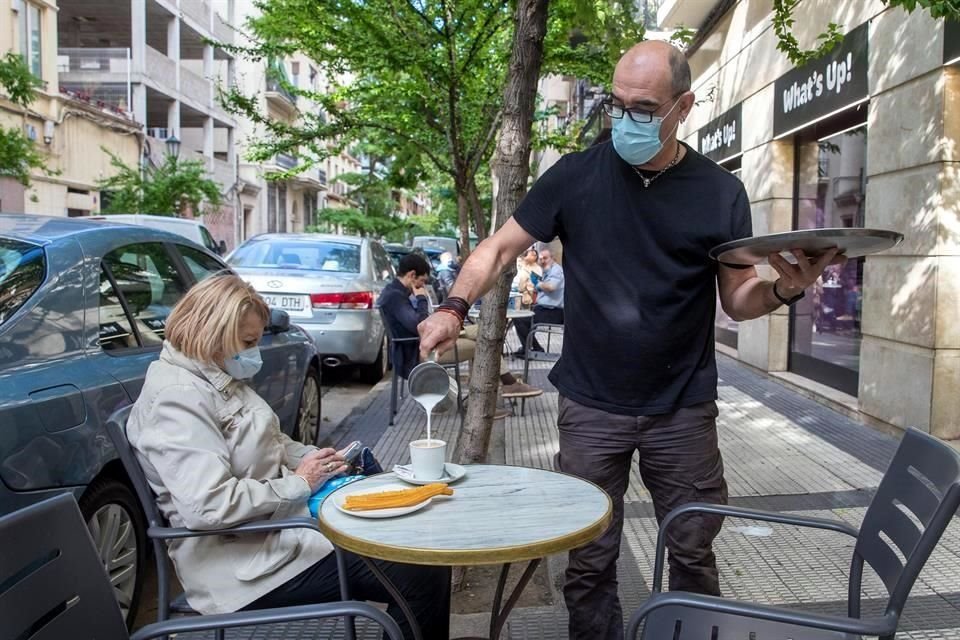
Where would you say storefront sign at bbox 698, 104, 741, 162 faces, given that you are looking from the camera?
facing the viewer and to the left of the viewer

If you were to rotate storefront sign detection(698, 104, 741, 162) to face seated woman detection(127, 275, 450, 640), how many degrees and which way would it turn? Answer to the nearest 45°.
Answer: approximately 45° to its left

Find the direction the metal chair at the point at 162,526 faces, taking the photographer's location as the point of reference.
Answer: facing to the right of the viewer

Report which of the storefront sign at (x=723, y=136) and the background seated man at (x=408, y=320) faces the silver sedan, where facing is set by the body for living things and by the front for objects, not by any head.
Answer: the storefront sign

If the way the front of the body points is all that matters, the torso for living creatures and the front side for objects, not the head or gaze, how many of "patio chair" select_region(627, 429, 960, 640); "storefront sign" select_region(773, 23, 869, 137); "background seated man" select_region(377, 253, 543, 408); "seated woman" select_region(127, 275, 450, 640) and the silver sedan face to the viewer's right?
2

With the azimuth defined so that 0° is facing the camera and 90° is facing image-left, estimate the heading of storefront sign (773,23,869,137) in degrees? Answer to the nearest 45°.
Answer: approximately 45°

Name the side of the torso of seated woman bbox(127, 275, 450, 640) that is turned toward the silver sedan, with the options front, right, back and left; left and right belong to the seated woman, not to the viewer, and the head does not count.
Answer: left

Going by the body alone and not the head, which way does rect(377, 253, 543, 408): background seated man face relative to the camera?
to the viewer's right

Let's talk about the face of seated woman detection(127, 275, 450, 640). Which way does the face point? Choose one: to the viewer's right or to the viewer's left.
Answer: to the viewer's right

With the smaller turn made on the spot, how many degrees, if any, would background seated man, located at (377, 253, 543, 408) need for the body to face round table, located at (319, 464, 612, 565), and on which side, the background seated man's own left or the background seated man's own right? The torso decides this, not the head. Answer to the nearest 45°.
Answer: approximately 90° to the background seated man's own right

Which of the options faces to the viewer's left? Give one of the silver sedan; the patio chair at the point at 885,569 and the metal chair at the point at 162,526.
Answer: the patio chair

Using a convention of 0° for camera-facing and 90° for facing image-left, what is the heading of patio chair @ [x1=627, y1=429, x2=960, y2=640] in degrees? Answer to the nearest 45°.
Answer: approximately 90°

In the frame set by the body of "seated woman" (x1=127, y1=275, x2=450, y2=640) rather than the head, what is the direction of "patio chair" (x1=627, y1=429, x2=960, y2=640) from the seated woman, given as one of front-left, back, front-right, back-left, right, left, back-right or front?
front-right

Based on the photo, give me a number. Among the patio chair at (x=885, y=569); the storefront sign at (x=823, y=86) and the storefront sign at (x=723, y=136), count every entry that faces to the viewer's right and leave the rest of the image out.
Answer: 0

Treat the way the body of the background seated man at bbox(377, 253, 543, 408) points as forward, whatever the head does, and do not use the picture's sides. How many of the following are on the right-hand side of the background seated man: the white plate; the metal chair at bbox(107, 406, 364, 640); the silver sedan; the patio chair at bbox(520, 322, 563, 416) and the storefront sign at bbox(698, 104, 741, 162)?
2

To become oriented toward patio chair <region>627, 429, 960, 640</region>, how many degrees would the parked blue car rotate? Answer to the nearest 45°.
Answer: approximately 90° to its right

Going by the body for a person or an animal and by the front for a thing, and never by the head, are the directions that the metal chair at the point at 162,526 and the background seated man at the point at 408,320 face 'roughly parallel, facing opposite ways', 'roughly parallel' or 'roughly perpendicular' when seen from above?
roughly parallel

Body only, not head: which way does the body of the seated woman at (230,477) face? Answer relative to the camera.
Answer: to the viewer's right

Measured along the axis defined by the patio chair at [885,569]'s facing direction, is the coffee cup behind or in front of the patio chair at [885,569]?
in front

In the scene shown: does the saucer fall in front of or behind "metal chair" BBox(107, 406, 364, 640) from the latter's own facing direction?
in front
